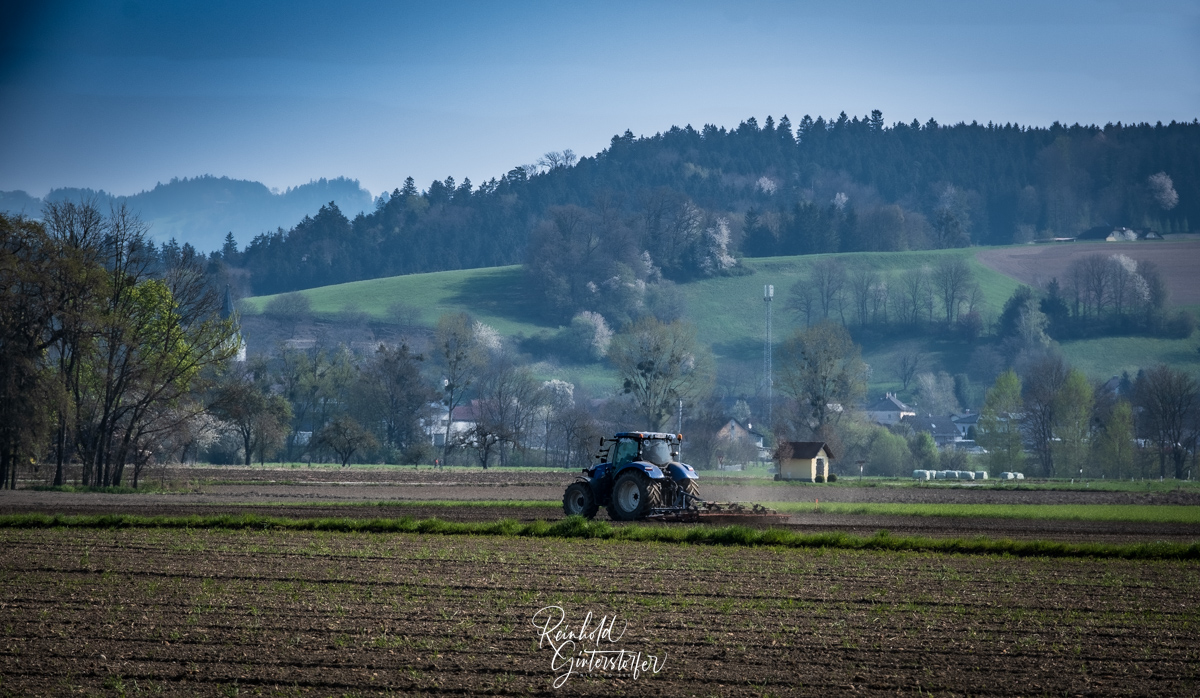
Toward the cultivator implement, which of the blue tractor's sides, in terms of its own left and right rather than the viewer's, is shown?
back

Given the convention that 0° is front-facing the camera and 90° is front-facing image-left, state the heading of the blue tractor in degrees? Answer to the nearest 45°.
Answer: approximately 135°
